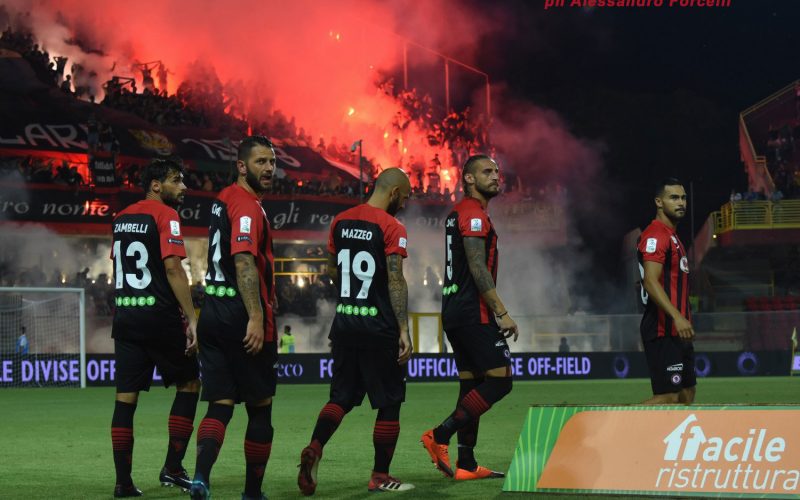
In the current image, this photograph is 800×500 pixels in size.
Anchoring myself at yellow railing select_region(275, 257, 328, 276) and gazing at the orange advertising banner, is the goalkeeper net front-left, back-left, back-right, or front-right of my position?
front-right

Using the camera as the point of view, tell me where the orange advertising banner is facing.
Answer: facing the viewer

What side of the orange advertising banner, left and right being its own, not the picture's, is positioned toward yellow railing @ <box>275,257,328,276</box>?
back

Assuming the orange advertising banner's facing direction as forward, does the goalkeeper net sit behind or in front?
behind

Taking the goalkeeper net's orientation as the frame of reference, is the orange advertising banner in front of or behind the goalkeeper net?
in front

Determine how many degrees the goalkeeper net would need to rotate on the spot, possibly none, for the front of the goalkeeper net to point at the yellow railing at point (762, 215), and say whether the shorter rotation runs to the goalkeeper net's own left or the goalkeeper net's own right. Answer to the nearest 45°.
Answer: approximately 90° to the goalkeeper net's own left
